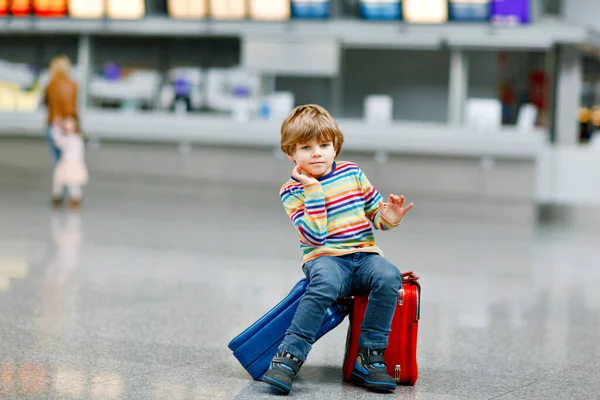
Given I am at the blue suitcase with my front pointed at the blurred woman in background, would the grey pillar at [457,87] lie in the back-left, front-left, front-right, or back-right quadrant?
front-right

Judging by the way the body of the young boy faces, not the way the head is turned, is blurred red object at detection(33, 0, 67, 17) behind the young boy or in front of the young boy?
behind

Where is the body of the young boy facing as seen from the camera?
toward the camera

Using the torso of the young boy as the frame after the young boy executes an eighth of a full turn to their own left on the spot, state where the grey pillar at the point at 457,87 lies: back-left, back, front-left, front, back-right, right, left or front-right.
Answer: back-left

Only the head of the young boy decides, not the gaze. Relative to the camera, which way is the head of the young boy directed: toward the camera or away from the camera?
toward the camera

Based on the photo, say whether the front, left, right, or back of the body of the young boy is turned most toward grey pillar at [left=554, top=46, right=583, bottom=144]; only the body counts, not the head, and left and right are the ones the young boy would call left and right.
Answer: back

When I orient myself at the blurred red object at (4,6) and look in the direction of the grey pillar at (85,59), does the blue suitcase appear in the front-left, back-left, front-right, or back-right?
front-right
